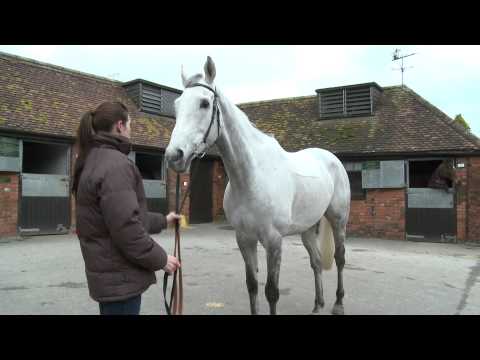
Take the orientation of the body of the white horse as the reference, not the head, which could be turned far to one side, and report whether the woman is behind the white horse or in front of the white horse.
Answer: in front

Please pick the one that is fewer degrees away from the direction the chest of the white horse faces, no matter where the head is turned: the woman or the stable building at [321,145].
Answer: the woman

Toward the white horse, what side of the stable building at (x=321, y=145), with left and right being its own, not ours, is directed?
front

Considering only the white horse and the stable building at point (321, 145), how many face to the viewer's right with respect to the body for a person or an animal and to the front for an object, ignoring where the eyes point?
0

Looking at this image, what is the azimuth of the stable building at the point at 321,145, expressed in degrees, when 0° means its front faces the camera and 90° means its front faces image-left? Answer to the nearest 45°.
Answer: approximately 0°

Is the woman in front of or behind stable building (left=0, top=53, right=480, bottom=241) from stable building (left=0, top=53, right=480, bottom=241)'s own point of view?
in front
